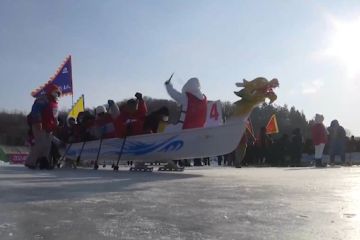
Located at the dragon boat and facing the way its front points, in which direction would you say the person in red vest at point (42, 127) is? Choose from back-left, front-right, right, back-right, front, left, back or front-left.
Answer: back

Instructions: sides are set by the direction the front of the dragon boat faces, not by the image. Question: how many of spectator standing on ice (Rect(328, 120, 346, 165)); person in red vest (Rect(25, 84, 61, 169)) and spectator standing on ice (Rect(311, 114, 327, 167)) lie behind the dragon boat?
1

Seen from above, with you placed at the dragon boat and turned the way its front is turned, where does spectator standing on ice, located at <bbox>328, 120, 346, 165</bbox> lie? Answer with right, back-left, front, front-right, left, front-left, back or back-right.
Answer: front-left

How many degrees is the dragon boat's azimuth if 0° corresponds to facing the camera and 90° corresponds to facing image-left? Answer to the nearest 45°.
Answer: approximately 270°

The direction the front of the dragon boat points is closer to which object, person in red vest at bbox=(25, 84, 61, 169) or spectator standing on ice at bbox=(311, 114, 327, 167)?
the spectator standing on ice

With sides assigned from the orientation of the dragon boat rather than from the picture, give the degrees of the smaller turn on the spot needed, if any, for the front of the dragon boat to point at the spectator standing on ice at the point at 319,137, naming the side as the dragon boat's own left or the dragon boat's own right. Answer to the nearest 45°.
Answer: approximately 45° to the dragon boat's own left
